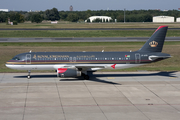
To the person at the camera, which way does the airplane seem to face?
facing to the left of the viewer
